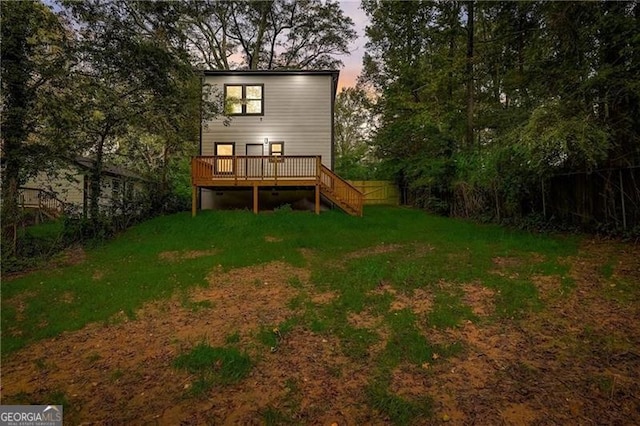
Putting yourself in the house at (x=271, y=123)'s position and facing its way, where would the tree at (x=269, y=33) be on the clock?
The tree is roughly at 12 o'clock from the house.

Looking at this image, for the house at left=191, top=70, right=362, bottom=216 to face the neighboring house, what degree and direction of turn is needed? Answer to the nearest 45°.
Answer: approximately 135° to its left

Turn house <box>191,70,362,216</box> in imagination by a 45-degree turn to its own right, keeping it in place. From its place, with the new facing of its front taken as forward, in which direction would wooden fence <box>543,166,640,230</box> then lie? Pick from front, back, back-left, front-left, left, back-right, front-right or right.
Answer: right

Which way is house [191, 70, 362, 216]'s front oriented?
away from the camera

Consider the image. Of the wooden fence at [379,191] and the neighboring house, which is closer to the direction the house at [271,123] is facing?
the wooden fence
